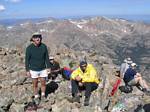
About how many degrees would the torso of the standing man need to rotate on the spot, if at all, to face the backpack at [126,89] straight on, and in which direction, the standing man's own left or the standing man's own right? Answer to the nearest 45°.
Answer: approximately 90° to the standing man's own left

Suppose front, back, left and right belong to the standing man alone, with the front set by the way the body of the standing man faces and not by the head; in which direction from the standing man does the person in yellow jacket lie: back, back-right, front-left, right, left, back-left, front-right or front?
left

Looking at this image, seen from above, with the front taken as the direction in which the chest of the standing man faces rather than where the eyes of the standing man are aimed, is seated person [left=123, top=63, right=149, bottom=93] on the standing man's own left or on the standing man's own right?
on the standing man's own left

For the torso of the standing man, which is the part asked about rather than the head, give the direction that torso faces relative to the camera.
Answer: toward the camera

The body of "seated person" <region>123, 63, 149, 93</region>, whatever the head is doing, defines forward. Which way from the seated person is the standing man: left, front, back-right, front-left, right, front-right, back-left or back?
back-right

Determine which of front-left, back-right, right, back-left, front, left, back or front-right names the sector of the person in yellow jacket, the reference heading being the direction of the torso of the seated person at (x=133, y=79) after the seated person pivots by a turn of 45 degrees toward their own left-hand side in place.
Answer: back
